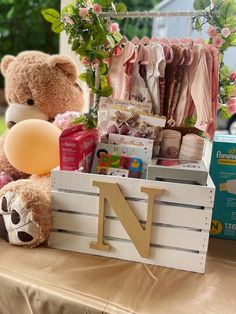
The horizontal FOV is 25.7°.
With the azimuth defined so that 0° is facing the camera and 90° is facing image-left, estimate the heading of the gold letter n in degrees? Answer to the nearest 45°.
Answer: approximately 0°

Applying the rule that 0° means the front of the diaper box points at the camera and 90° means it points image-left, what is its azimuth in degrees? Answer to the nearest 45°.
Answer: approximately 0°

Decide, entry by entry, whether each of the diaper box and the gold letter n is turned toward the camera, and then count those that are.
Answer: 2
